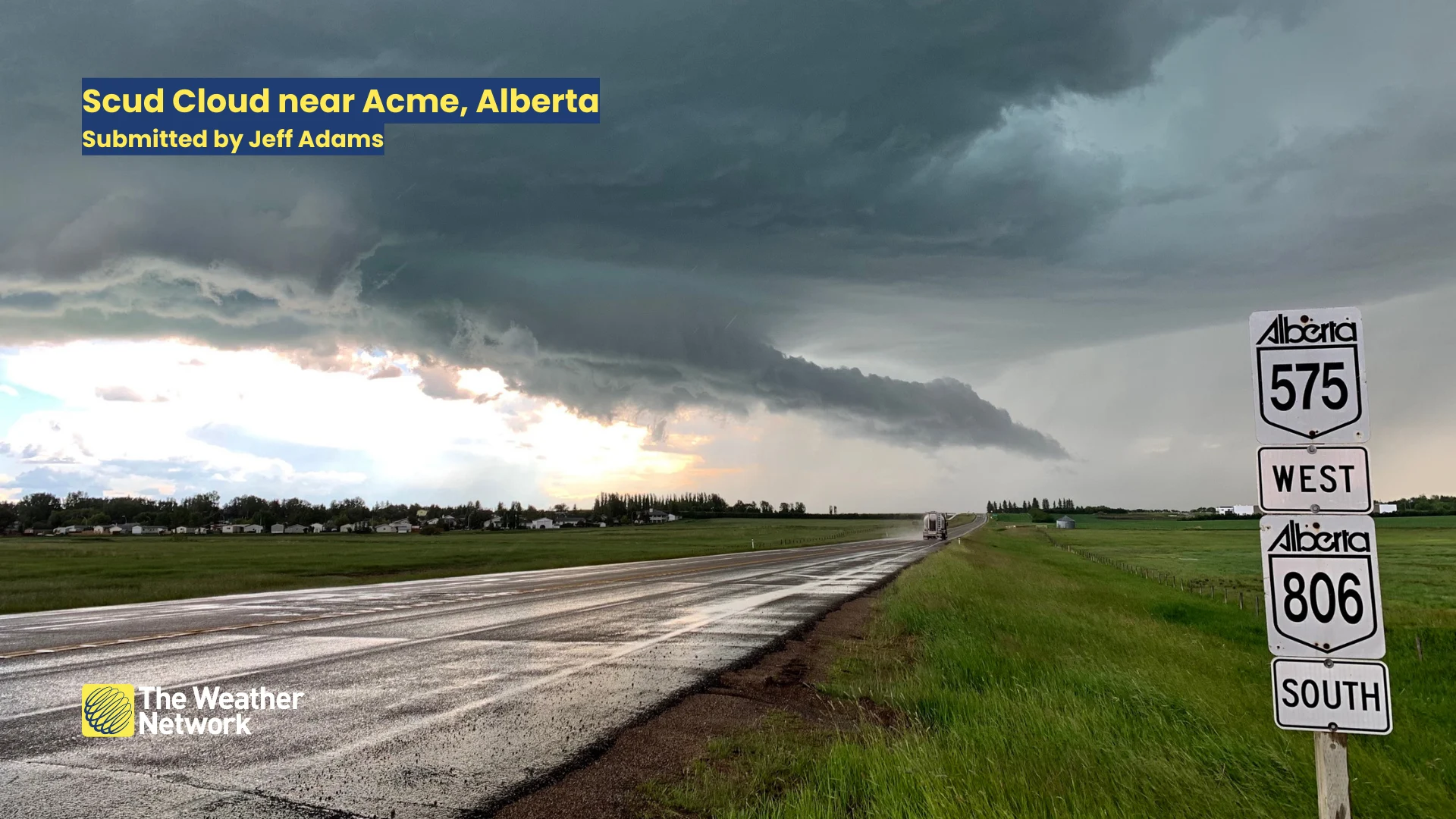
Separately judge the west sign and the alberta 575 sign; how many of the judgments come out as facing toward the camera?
2

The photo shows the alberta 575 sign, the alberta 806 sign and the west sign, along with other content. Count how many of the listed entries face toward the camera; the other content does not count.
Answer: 3

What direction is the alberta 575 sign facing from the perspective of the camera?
toward the camera

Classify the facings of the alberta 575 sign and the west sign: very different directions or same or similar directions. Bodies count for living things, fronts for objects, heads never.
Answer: same or similar directions

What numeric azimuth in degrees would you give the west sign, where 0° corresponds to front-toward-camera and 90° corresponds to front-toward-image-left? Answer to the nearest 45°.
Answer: approximately 0°

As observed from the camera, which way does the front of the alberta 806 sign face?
facing the viewer
